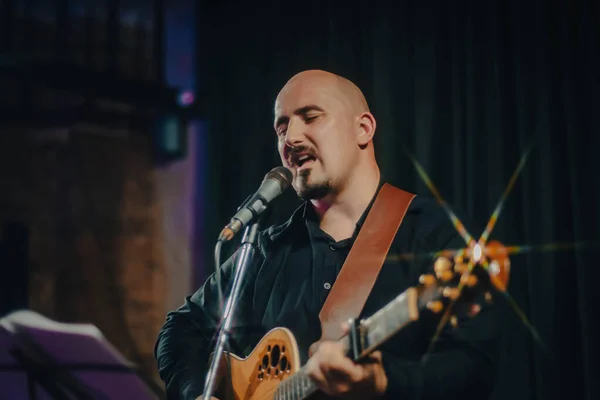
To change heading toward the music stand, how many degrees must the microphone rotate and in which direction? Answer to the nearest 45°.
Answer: approximately 135° to its left

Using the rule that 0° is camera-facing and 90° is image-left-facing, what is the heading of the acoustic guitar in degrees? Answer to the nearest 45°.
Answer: approximately 45°

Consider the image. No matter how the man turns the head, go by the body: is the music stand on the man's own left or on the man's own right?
on the man's own right

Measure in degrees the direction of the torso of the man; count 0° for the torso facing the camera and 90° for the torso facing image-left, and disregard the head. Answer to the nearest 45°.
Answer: approximately 45°

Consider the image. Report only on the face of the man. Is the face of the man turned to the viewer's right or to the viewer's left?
to the viewer's left

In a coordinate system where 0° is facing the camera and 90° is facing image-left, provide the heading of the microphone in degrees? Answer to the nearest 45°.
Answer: approximately 270°

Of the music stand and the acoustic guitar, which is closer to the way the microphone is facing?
the acoustic guitar
